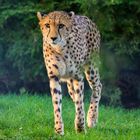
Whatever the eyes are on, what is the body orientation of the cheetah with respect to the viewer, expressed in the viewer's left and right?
facing the viewer and to the left of the viewer
